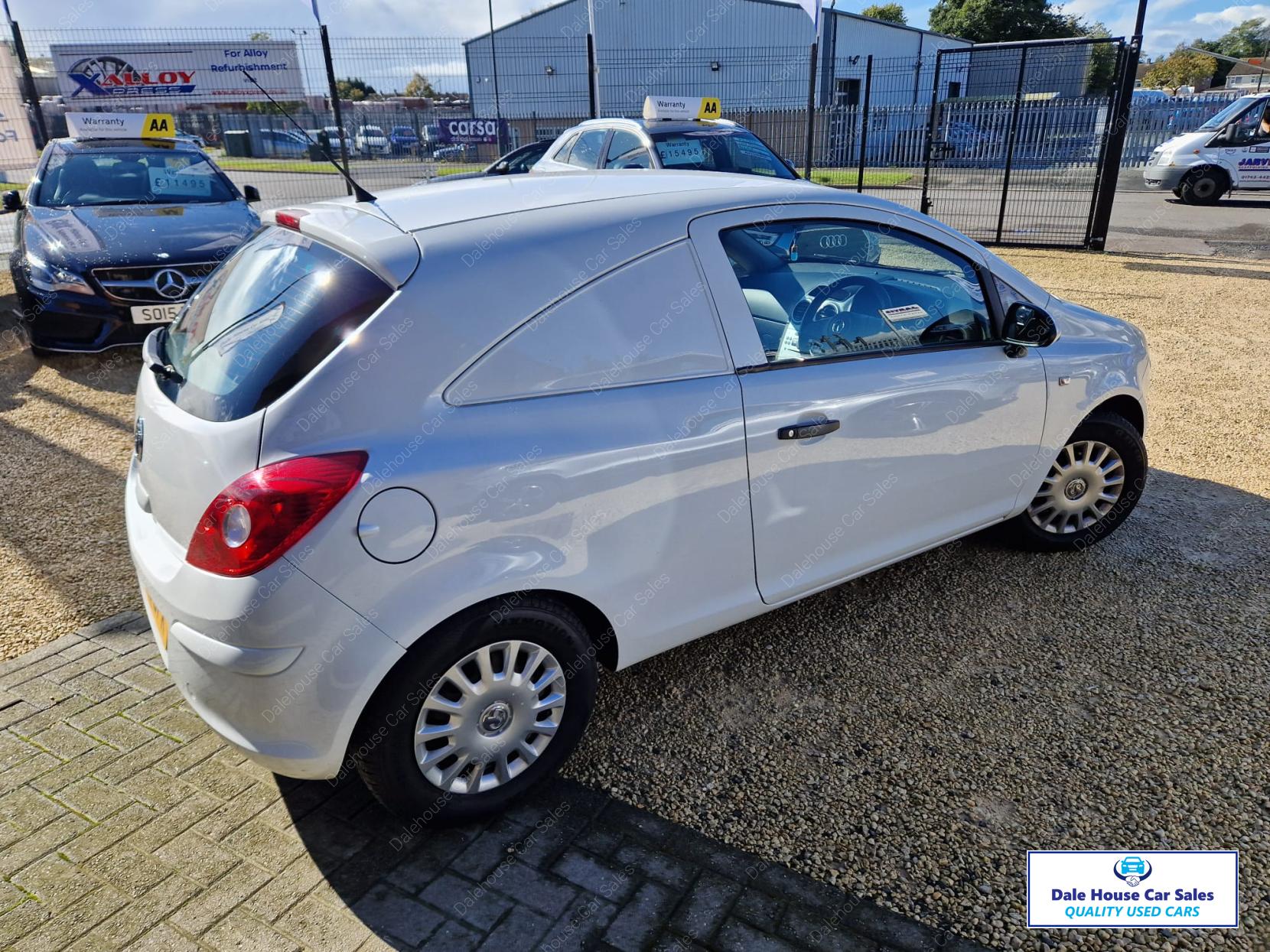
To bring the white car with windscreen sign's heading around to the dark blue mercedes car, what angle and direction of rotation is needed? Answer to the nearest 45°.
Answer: approximately 90° to its right

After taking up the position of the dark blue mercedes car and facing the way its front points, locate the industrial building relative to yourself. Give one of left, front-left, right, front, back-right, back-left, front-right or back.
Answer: back-left

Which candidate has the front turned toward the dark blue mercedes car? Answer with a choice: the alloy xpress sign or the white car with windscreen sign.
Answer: the alloy xpress sign

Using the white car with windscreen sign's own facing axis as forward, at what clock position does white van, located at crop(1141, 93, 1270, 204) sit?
The white van is roughly at 9 o'clock from the white car with windscreen sign.

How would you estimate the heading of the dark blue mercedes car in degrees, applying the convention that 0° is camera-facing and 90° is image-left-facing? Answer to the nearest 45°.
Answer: approximately 0°

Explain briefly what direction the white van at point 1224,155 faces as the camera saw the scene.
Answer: facing to the left of the viewer

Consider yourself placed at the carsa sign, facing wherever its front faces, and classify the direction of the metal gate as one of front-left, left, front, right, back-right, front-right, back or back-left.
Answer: front-left

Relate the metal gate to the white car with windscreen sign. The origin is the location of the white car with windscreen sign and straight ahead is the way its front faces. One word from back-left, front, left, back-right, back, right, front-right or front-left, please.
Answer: left

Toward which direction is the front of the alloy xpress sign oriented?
toward the camera

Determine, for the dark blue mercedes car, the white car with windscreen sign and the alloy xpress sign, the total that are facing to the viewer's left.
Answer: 0

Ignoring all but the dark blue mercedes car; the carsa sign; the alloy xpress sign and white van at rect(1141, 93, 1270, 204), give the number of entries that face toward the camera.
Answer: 3

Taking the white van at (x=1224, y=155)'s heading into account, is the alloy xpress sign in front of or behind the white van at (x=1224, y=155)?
in front

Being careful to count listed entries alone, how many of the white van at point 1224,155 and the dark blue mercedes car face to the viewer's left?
1

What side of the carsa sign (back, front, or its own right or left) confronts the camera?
front
